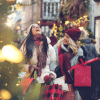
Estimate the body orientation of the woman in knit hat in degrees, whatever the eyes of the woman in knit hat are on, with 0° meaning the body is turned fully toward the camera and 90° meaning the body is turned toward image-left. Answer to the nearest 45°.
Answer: approximately 45°
